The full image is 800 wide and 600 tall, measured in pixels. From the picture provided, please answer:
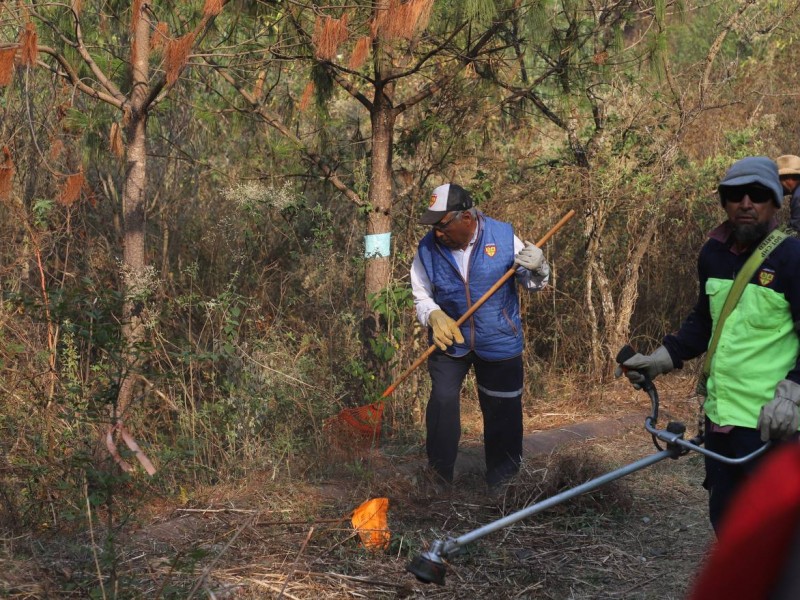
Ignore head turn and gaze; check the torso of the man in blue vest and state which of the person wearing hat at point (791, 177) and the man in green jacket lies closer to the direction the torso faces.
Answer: the man in green jacket

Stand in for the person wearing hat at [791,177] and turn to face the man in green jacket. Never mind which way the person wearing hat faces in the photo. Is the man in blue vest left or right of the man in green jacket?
right

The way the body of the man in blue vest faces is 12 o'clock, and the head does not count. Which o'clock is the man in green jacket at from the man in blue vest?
The man in green jacket is roughly at 11 o'clock from the man in blue vest.

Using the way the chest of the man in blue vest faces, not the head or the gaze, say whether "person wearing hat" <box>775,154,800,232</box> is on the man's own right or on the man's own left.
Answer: on the man's own left

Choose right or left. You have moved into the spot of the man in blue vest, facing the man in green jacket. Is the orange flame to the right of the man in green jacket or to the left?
right

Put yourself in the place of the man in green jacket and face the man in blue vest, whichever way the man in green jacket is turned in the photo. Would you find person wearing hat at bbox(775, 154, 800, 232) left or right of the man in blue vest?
right

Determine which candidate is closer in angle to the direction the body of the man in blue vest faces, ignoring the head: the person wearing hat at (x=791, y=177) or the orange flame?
the orange flame
